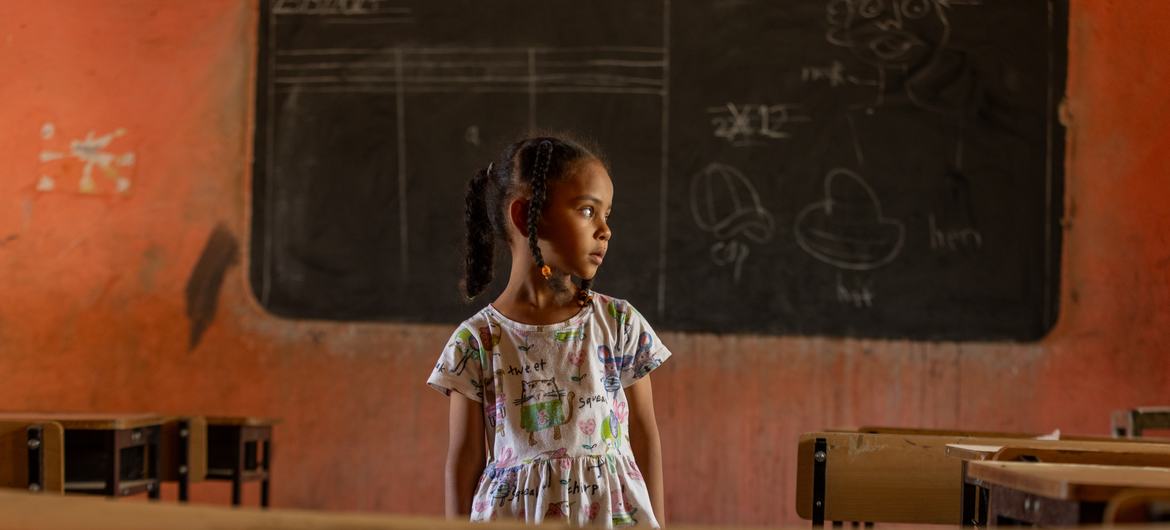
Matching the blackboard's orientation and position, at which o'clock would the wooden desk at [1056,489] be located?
The wooden desk is roughly at 12 o'clock from the blackboard.

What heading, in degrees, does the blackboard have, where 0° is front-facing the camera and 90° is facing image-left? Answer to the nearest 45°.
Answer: approximately 0°

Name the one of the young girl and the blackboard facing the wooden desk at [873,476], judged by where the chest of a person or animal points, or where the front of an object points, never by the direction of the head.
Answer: the blackboard

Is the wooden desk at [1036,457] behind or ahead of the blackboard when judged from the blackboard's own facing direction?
ahead

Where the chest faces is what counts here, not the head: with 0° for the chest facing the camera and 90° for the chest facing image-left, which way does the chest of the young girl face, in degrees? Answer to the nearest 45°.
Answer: approximately 0°

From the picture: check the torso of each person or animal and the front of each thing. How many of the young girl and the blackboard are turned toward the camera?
2

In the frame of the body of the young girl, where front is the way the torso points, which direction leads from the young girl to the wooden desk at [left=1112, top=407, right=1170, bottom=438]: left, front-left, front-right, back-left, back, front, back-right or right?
back-left

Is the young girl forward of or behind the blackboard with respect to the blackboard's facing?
forward

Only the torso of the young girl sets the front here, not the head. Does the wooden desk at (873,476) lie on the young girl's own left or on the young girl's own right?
on the young girl's own left

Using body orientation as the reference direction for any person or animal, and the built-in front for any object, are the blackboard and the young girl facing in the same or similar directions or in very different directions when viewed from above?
same or similar directions

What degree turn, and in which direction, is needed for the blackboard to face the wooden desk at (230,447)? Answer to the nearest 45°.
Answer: approximately 90° to its right
